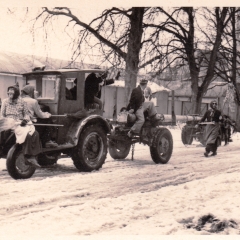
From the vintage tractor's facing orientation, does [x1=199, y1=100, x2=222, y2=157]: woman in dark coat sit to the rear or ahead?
to the rear
